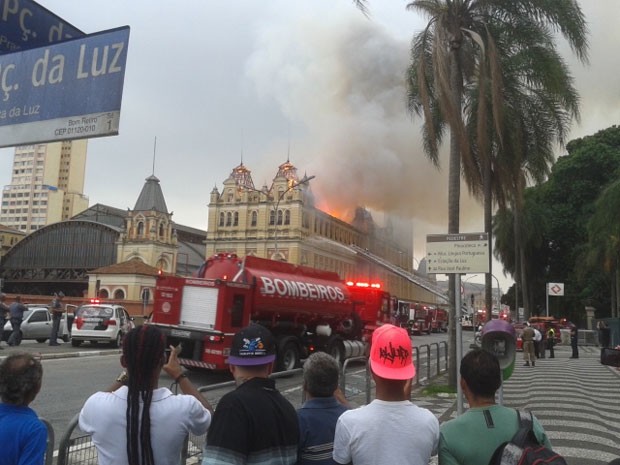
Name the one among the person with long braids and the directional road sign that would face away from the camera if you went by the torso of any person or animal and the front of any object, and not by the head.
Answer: the person with long braids

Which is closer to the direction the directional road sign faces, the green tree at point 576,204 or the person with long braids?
the person with long braids

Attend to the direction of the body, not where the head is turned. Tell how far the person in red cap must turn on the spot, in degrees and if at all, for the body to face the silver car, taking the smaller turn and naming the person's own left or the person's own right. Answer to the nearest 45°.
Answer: approximately 45° to the person's own left

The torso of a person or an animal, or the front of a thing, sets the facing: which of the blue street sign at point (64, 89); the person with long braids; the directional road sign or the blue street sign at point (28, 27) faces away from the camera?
the person with long braids

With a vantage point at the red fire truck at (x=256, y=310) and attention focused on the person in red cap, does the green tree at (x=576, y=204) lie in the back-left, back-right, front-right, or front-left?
back-left

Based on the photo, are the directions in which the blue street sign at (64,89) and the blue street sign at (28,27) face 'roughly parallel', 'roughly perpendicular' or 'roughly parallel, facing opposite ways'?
roughly perpendicular

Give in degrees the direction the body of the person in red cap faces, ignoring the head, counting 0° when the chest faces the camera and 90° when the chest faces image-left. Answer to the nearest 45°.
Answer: approximately 180°

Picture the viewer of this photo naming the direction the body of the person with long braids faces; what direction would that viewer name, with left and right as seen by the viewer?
facing away from the viewer

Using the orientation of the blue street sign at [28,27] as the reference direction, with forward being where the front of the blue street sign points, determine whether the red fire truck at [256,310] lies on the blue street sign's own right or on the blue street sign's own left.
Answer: on the blue street sign's own left

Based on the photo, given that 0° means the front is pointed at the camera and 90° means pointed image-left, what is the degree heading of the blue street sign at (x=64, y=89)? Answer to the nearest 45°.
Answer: approximately 45°
